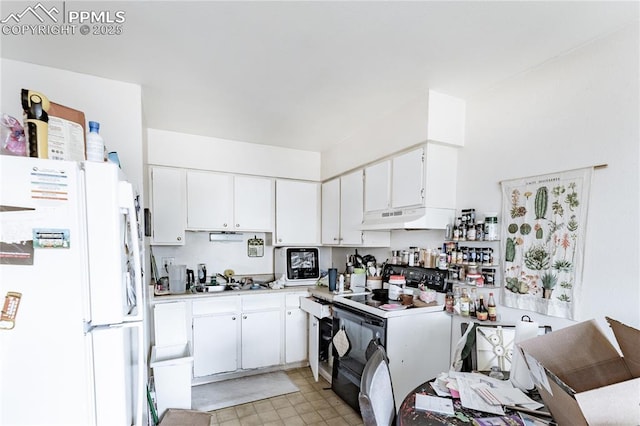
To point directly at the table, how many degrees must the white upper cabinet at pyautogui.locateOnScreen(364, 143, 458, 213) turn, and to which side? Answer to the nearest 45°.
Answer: approximately 45° to its left

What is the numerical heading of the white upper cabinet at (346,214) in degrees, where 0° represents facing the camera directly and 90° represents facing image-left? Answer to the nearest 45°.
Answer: approximately 45°

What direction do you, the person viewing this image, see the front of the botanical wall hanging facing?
facing the viewer and to the left of the viewer

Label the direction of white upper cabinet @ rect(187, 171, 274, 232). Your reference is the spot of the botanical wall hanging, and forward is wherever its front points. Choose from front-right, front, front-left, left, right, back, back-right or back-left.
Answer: front-right

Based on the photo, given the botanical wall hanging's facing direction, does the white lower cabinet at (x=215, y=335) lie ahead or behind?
ahead

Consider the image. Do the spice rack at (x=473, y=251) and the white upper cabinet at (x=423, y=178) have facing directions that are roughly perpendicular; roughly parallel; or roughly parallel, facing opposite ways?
roughly parallel

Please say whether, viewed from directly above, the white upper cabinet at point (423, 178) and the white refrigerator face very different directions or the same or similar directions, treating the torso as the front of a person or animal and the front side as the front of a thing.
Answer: very different directions

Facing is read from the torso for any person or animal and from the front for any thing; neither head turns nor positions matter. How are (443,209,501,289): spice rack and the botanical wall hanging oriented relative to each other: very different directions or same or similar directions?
same or similar directions

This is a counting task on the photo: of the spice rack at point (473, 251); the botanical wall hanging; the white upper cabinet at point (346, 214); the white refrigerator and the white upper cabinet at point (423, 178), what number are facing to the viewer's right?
1

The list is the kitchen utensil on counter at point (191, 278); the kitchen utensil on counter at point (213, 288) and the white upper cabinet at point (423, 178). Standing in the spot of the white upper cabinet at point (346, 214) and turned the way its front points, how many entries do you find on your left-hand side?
1

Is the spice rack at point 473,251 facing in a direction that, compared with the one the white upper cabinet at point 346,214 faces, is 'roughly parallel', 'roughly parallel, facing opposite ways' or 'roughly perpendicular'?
roughly parallel

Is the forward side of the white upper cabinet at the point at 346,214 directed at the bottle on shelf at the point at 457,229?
no

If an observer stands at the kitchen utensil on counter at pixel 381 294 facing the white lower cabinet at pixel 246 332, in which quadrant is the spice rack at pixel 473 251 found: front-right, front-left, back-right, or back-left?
back-left
